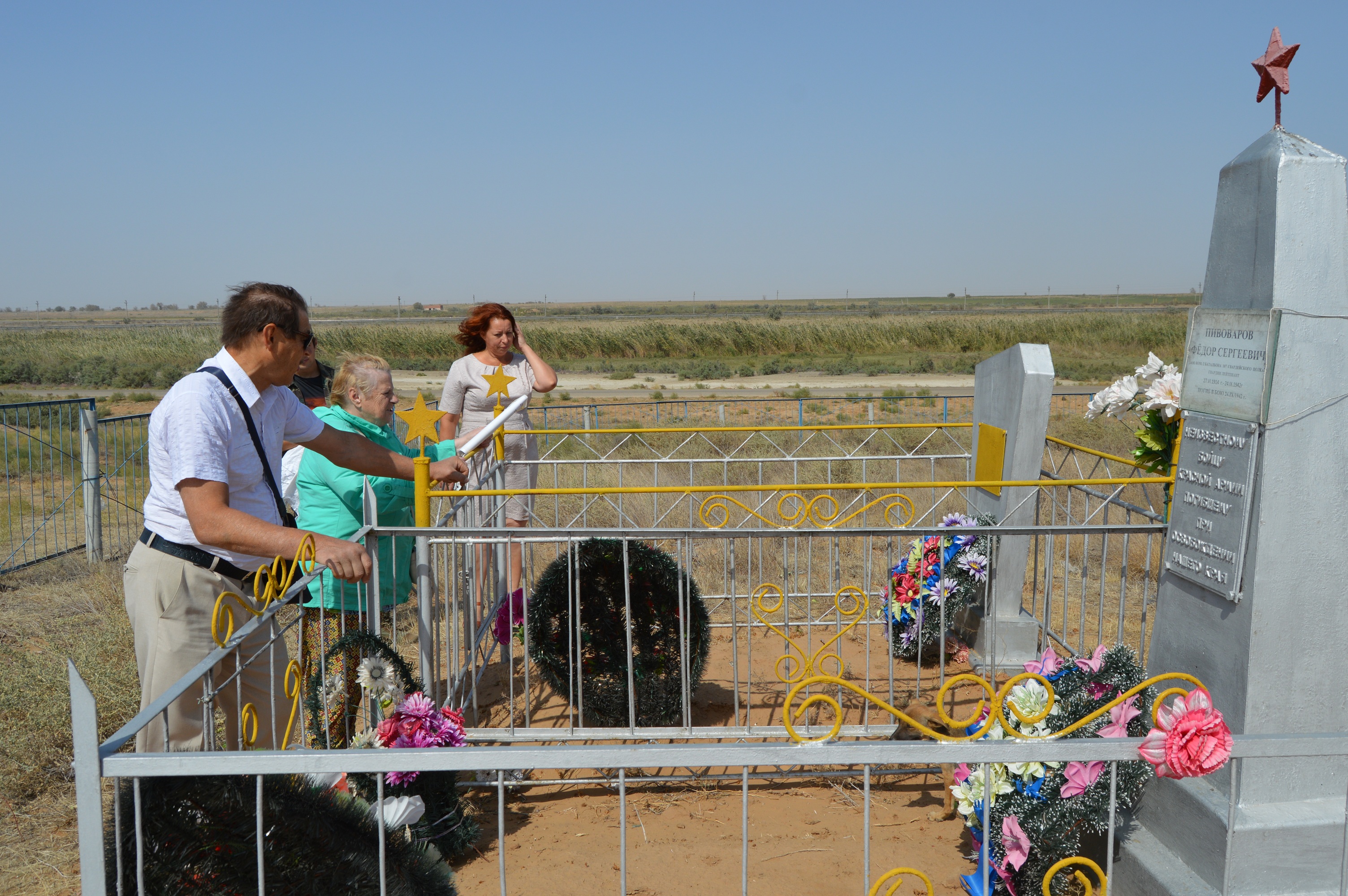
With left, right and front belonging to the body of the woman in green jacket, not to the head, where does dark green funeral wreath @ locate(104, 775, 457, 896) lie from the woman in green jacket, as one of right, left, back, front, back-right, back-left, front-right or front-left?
right

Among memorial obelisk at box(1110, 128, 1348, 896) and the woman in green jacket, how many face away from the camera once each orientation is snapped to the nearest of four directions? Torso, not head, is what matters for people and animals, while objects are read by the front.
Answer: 0

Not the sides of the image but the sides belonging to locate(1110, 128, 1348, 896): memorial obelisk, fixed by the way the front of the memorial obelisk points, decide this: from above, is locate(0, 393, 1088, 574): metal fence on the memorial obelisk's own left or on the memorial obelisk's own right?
on the memorial obelisk's own right

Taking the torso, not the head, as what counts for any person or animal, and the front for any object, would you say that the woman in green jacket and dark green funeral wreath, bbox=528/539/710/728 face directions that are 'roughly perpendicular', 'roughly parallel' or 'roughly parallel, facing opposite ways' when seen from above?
roughly perpendicular

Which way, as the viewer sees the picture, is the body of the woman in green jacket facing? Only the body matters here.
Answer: to the viewer's right

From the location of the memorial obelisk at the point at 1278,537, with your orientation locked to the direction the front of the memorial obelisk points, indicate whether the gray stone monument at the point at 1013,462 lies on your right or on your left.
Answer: on your right

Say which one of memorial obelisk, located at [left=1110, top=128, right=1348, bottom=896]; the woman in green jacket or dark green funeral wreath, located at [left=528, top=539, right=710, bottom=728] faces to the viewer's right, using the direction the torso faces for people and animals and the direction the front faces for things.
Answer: the woman in green jacket

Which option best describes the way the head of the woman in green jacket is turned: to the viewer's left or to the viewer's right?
to the viewer's right

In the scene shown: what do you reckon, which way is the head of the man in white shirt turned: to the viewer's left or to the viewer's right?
to the viewer's right
